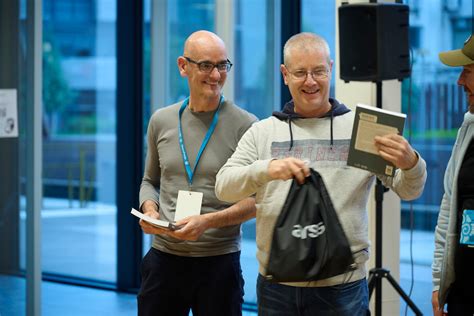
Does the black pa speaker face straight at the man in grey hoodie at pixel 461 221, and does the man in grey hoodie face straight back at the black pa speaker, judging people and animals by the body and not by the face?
no

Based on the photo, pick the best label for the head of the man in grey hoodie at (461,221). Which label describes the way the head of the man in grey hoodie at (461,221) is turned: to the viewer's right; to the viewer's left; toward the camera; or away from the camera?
to the viewer's left

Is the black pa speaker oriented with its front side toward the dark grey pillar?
no

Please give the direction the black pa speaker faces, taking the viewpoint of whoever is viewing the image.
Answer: facing the viewer and to the left of the viewer

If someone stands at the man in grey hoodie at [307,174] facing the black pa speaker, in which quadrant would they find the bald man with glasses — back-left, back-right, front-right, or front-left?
front-left

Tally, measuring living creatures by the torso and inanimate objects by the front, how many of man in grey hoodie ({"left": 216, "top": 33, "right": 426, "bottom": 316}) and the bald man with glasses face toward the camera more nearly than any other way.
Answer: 2

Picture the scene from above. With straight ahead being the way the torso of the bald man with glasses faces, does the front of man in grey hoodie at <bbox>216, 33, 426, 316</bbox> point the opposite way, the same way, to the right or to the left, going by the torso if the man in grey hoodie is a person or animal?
the same way

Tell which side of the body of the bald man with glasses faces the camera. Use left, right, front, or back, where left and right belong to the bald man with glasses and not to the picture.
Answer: front

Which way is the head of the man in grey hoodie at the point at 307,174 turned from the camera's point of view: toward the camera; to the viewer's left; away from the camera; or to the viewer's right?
toward the camera

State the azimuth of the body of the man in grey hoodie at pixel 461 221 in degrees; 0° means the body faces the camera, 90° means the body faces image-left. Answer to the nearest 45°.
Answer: approximately 45°

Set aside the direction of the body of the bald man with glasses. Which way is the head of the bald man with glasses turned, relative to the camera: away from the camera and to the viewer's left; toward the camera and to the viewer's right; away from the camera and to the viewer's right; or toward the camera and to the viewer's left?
toward the camera and to the viewer's right

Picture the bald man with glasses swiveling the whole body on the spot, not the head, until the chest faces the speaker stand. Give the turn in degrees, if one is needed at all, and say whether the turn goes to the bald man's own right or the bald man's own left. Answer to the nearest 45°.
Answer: approximately 135° to the bald man's own left
